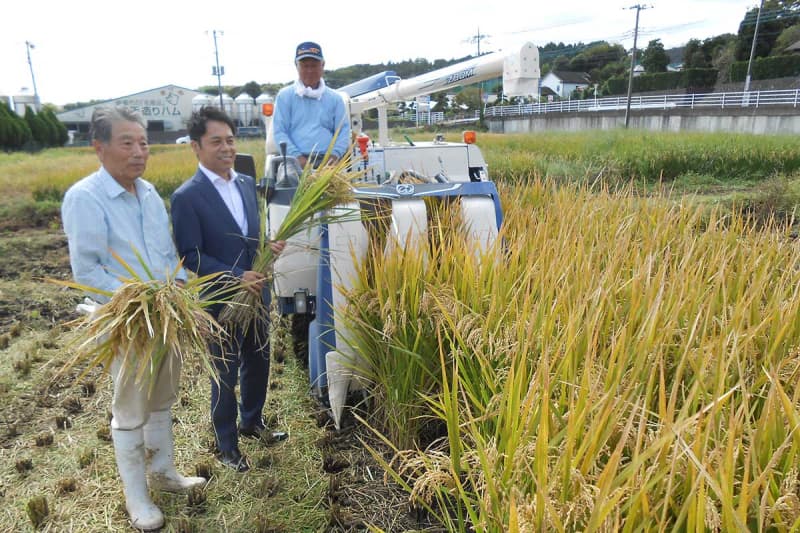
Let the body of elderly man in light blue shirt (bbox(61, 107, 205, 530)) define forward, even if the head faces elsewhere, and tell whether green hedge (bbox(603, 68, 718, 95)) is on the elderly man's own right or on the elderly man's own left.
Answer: on the elderly man's own left

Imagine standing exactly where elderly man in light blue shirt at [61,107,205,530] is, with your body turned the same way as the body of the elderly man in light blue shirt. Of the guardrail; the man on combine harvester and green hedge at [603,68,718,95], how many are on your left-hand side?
3

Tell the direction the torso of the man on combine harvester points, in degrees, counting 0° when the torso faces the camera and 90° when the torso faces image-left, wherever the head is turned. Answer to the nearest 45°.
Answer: approximately 0°

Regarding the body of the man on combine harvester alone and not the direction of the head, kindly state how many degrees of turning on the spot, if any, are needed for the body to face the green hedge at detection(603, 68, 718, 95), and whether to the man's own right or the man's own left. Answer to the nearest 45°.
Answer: approximately 135° to the man's own left

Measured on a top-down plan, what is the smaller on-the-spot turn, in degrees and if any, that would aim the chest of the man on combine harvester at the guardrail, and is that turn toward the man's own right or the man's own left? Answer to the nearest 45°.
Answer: approximately 135° to the man's own left

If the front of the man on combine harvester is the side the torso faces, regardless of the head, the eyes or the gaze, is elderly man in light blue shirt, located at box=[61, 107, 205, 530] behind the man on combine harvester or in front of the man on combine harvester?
in front

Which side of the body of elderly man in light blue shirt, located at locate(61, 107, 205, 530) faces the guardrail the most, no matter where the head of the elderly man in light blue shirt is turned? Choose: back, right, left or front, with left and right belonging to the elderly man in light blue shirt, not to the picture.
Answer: left

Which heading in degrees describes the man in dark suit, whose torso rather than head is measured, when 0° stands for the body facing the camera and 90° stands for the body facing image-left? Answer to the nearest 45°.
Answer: approximately 315°

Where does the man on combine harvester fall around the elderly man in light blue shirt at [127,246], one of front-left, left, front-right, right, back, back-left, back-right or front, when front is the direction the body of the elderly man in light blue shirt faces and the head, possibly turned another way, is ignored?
left
